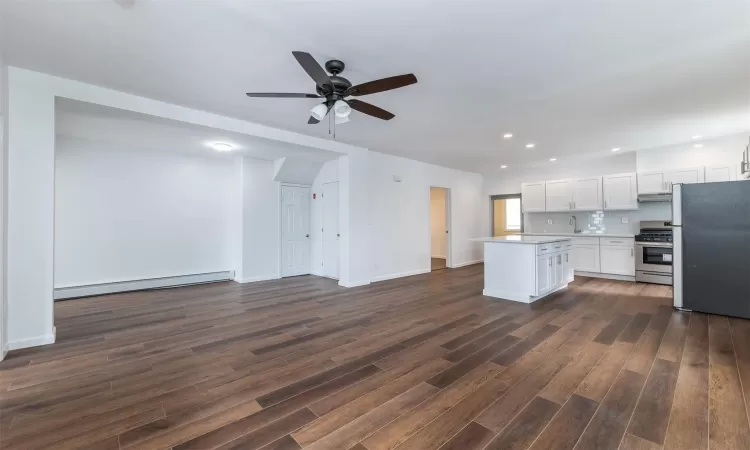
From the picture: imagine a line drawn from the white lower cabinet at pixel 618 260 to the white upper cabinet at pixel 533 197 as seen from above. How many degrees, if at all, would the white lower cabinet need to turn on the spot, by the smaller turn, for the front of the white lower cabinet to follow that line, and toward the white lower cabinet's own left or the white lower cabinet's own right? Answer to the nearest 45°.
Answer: approximately 90° to the white lower cabinet's own right

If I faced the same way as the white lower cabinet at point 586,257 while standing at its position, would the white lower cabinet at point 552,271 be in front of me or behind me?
in front

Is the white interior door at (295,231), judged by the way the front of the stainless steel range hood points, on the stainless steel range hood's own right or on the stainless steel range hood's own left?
on the stainless steel range hood's own right

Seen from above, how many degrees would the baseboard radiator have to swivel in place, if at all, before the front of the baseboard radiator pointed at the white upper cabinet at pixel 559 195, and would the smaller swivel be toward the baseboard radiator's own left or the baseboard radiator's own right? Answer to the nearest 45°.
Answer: approximately 45° to the baseboard radiator's own left

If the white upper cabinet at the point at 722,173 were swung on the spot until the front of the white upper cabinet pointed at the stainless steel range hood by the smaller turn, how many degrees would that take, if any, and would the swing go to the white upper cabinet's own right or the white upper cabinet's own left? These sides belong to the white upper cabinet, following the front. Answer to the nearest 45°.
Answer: approximately 90° to the white upper cabinet's own right

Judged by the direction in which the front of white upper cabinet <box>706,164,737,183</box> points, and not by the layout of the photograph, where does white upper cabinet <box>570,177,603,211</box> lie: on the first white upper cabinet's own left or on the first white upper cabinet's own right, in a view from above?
on the first white upper cabinet's own right

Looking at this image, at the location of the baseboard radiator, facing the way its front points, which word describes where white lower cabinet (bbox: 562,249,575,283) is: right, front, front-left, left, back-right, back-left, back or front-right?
front-left

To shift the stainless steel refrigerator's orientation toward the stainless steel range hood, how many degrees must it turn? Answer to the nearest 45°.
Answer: approximately 90° to its right
